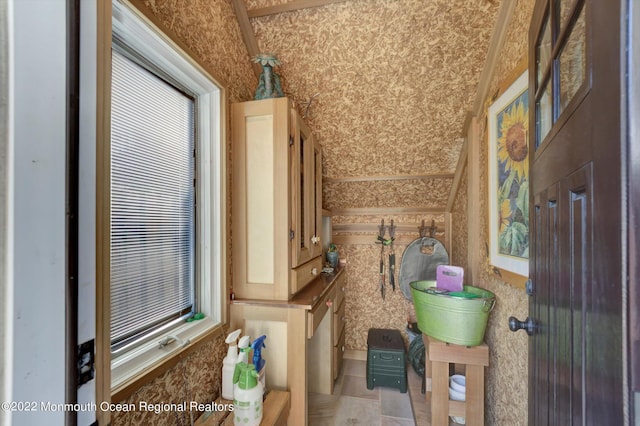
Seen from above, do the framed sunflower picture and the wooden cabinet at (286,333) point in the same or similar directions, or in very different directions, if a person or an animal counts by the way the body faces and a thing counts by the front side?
very different directions

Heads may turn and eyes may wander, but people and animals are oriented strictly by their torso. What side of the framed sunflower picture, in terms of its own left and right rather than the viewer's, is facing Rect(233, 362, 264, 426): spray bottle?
front

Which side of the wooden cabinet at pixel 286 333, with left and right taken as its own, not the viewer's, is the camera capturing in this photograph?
right

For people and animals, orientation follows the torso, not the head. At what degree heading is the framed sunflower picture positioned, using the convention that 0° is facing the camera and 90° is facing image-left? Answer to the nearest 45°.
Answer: approximately 45°

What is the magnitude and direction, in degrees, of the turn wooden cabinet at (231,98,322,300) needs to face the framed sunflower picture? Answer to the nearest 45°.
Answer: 0° — it already faces it

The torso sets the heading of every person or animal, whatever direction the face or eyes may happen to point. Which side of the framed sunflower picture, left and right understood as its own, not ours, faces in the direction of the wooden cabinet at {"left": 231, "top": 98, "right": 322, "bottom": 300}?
front

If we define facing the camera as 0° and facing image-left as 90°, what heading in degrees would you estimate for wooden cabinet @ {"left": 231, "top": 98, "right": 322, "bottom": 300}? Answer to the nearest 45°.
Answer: approximately 270°

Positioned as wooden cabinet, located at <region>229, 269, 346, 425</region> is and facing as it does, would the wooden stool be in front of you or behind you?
in front

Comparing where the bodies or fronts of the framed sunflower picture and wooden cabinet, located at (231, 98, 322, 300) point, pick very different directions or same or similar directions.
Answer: very different directions

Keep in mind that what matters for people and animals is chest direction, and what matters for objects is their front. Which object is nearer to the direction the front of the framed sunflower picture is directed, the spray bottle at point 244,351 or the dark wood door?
the spray bottle
